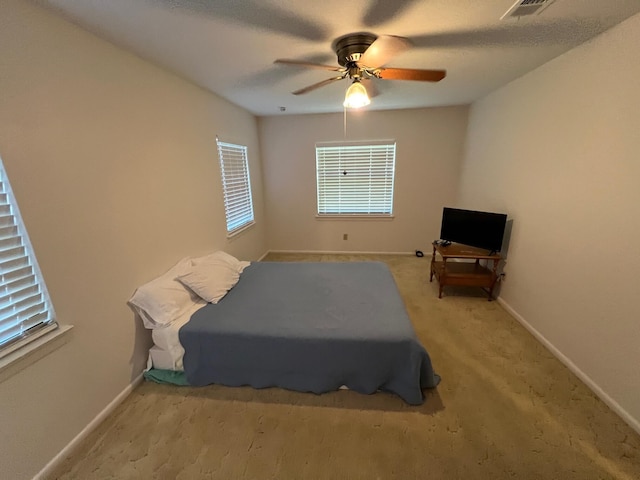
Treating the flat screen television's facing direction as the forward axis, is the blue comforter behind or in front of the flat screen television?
in front

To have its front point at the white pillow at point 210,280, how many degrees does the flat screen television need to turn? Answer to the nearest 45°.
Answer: approximately 45° to its right

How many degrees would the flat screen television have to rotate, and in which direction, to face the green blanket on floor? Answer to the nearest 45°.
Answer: approximately 45° to its right

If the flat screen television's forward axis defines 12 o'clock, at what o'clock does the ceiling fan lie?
The ceiling fan is roughly at 1 o'clock from the flat screen television.

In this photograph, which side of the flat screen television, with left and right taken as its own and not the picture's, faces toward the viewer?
front

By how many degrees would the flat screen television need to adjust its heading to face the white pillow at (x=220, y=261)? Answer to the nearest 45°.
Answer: approximately 45° to its right

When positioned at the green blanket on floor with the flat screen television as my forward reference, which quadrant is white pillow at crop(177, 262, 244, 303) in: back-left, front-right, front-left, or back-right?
front-left

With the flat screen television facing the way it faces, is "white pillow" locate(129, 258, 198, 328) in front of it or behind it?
in front
